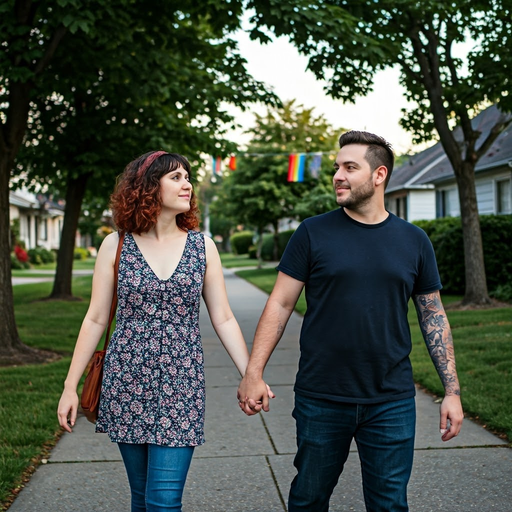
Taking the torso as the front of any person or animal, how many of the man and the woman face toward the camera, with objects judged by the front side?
2

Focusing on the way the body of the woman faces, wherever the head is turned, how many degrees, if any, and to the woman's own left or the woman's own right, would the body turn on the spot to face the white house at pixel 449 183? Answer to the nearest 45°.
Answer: approximately 135° to the woman's own left

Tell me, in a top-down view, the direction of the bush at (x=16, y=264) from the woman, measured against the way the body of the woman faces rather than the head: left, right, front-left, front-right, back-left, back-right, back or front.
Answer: back

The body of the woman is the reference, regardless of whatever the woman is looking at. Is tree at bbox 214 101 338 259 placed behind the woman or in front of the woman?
behind

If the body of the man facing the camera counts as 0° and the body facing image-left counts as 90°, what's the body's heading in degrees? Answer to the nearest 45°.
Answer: approximately 0°

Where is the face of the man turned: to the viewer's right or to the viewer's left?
to the viewer's left

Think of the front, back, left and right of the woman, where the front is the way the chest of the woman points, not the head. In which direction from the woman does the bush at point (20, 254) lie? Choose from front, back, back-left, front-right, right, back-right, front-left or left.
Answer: back

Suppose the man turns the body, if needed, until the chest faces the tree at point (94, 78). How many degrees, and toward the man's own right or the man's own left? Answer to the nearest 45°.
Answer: approximately 135° to the man's own right

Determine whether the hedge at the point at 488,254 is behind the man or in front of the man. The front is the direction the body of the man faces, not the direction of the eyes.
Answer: behind
